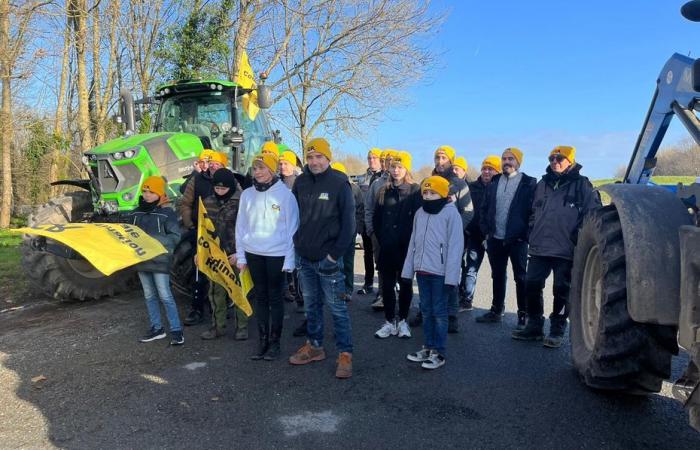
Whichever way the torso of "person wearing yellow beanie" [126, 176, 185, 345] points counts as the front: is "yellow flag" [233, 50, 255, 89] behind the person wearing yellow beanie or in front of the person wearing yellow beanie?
behind

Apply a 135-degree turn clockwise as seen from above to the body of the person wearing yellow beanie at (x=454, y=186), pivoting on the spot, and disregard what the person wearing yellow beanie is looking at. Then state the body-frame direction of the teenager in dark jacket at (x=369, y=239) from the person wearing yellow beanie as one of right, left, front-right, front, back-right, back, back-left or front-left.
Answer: front-left

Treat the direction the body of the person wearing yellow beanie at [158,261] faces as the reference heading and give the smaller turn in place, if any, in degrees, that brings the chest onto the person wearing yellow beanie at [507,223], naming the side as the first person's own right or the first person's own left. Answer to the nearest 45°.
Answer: approximately 135° to the first person's own left

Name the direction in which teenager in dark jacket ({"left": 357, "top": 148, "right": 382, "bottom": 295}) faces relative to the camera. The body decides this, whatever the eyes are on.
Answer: toward the camera

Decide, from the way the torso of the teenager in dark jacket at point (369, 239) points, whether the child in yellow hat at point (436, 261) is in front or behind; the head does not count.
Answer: in front

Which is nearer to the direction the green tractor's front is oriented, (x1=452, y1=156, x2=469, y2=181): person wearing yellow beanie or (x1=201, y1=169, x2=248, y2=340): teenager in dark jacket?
the teenager in dark jacket

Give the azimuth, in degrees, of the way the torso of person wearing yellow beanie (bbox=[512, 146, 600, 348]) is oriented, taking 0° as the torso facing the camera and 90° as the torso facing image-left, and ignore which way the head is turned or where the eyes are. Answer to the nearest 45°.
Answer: approximately 45°

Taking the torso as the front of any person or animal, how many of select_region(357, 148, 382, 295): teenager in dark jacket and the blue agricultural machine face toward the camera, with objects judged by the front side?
1

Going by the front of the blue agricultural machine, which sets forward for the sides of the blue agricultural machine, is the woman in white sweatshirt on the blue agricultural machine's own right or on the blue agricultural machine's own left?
on the blue agricultural machine's own left

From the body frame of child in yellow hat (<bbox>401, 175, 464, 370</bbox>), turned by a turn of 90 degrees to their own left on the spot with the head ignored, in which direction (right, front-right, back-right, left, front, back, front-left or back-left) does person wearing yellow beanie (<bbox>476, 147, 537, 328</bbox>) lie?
left

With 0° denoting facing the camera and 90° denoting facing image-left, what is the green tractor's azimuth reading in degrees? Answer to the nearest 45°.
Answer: approximately 45°

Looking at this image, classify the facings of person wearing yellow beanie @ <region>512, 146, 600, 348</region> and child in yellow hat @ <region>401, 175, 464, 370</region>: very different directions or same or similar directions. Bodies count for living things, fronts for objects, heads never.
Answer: same or similar directions

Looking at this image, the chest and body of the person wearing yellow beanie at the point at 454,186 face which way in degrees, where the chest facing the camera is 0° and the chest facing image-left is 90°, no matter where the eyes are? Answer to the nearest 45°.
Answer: approximately 45°

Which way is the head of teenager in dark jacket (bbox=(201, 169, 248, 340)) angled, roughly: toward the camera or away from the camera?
toward the camera

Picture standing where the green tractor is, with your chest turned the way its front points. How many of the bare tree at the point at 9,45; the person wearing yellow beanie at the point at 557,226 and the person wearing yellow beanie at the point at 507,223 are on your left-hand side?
2
